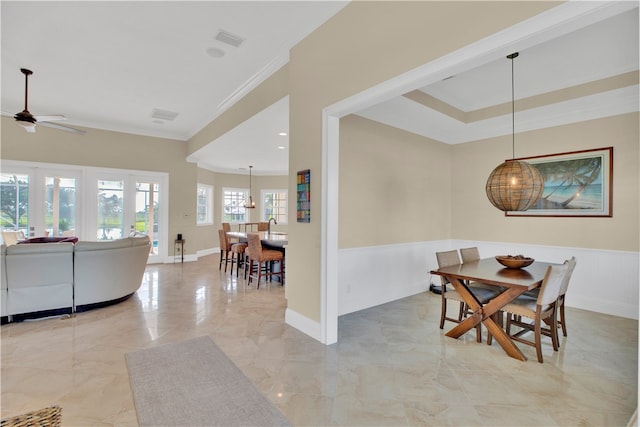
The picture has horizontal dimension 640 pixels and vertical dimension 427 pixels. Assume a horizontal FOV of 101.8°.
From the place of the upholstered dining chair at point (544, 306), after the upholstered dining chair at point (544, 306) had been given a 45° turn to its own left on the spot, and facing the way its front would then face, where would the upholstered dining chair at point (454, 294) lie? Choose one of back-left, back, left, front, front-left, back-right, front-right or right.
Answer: front

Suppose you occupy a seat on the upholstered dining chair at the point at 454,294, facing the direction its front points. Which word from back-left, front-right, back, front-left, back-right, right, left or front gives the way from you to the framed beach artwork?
left

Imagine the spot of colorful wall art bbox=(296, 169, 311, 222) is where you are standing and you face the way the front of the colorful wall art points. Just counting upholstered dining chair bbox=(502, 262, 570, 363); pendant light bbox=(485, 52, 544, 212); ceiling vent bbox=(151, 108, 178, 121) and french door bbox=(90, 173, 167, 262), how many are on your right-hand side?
2

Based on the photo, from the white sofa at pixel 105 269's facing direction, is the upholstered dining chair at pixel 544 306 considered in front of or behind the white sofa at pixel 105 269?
behind

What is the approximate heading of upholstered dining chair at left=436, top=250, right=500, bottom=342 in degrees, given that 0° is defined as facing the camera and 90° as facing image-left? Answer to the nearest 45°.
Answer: approximately 315°

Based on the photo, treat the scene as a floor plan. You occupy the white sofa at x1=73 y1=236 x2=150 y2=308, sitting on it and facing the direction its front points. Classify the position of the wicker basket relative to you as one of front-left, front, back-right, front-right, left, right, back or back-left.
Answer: back-left

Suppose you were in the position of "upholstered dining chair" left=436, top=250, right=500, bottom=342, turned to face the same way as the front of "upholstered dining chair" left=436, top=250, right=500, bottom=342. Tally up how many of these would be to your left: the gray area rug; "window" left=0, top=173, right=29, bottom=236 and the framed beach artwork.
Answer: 1

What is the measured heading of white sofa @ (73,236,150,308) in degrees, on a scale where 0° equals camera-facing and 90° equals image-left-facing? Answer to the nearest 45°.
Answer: approximately 135°

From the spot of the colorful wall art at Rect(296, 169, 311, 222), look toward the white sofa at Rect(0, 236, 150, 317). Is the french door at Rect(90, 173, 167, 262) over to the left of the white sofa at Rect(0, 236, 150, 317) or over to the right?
right

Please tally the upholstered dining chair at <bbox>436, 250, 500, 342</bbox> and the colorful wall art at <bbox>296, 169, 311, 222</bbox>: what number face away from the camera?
0

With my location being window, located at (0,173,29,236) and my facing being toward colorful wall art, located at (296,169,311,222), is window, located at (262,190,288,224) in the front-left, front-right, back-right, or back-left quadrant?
front-left

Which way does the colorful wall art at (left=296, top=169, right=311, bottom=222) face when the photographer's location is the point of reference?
facing the viewer and to the left of the viewer

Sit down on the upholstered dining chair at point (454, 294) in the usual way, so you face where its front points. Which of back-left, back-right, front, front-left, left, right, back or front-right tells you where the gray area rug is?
right

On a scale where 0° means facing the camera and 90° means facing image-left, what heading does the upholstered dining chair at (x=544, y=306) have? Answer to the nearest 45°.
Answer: approximately 135°

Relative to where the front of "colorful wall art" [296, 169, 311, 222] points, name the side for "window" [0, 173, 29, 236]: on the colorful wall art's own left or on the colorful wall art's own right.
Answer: on the colorful wall art's own right

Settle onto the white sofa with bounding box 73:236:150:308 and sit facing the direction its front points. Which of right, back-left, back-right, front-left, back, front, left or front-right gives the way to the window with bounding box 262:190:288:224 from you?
right

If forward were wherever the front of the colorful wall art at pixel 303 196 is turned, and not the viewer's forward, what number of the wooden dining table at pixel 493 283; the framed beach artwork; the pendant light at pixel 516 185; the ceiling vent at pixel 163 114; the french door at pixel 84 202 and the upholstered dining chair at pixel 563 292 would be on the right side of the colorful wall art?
2

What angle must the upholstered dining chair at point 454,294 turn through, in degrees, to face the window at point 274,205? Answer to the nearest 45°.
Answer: approximately 180°

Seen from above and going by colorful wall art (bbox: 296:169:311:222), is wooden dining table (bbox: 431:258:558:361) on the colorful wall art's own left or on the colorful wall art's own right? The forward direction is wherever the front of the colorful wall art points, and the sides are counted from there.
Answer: on the colorful wall art's own left
